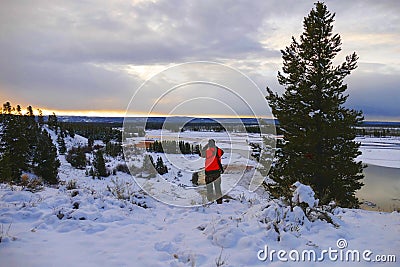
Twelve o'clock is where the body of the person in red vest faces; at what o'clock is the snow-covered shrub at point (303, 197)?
The snow-covered shrub is roughly at 5 o'clock from the person in red vest.

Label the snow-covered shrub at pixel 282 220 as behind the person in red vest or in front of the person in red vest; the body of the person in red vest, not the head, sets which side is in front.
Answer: behind

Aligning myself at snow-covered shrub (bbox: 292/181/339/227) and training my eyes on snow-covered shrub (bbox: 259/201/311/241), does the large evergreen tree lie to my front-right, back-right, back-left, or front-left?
back-right

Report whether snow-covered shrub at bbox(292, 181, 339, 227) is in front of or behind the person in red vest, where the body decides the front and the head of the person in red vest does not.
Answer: behind

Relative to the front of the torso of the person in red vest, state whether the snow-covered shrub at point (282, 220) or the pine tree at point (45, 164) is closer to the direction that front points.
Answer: the pine tree

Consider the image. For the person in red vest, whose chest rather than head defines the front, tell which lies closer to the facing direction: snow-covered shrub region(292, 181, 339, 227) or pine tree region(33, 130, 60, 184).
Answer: the pine tree

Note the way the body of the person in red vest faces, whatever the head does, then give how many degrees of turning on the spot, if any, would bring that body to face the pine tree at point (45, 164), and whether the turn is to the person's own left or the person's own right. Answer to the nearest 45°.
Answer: approximately 45° to the person's own left

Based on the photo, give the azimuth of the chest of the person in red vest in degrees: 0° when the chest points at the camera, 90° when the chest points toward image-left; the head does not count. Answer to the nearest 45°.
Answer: approximately 180°

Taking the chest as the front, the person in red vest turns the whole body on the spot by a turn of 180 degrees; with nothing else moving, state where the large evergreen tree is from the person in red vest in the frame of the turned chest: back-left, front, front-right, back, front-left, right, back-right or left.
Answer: back-left
